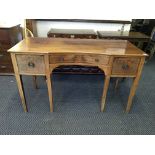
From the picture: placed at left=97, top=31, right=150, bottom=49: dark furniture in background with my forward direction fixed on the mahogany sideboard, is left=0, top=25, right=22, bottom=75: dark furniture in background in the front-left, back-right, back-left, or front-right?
front-right

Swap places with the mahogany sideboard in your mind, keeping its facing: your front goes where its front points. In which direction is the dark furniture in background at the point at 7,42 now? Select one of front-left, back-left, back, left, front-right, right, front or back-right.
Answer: back-right

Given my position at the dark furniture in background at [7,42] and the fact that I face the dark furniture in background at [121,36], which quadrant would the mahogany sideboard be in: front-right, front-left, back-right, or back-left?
front-right

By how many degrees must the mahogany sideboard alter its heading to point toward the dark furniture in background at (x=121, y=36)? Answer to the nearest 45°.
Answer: approximately 135° to its left

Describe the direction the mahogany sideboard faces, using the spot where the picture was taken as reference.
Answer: facing the viewer
